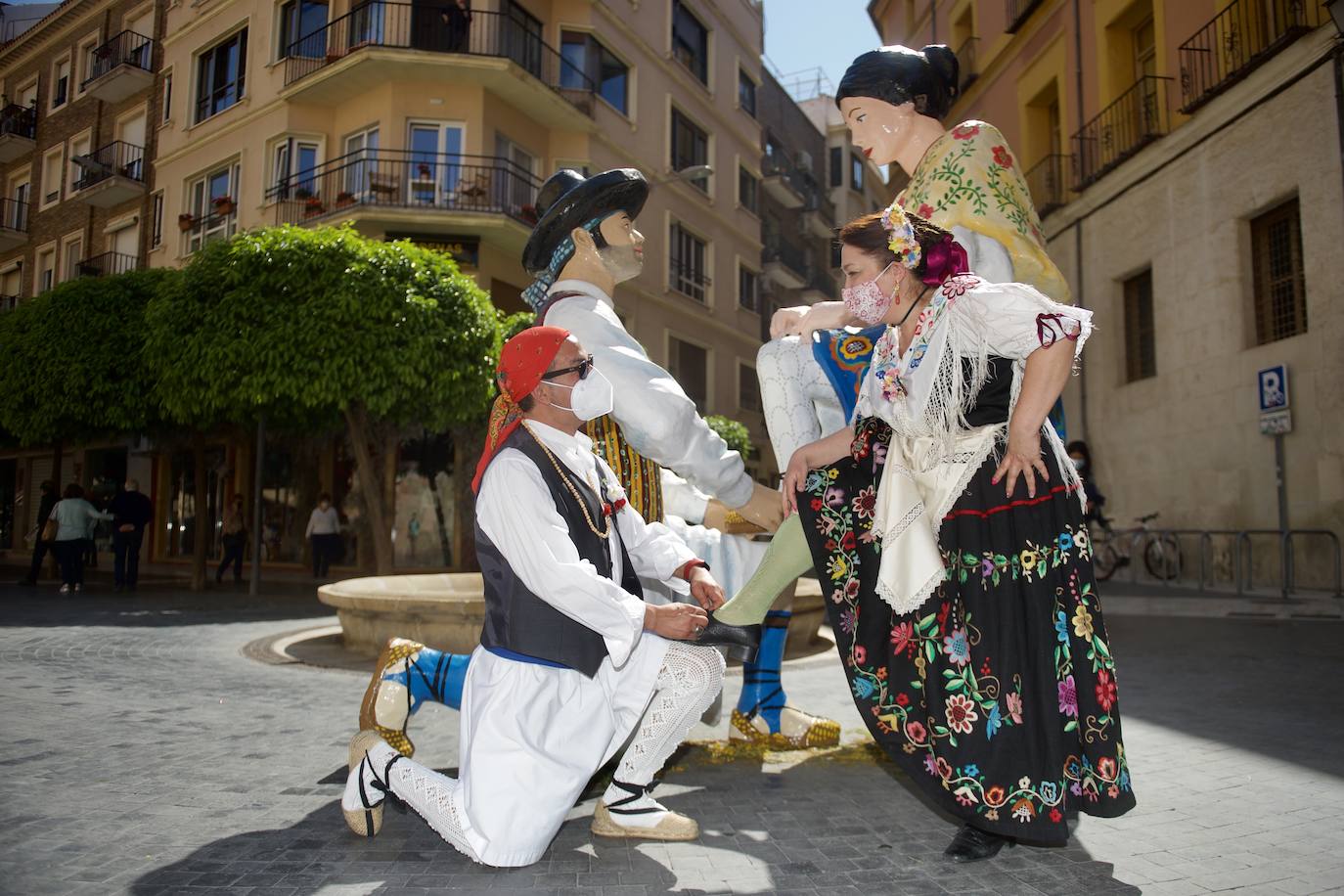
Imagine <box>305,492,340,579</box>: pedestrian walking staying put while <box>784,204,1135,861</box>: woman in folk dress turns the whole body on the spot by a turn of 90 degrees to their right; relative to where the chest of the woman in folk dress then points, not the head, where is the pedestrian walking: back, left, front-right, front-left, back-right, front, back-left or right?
front

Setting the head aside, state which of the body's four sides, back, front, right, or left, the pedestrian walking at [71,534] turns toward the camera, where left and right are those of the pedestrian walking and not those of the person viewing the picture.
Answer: back

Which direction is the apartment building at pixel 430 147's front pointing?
toward the camera

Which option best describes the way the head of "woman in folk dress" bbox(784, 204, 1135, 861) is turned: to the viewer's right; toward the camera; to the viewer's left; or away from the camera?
to the viewer's left

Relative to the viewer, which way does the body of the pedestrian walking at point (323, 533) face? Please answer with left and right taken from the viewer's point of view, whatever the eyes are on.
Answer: facing the viewer

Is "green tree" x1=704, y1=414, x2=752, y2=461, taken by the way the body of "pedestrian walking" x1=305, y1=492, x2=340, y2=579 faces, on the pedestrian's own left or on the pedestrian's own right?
on the pedestrian's own left

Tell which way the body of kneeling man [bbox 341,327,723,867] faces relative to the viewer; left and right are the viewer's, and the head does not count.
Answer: facing to the right of the viewer

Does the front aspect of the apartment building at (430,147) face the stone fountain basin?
yes

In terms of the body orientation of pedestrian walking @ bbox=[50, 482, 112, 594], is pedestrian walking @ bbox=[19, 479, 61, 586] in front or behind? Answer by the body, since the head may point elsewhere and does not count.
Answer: in front

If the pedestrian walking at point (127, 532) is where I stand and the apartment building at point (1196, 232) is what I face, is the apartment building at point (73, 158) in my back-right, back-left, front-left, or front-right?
back-left

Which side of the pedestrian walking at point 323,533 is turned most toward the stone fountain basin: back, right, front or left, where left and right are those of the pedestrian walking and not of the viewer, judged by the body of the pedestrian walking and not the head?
front

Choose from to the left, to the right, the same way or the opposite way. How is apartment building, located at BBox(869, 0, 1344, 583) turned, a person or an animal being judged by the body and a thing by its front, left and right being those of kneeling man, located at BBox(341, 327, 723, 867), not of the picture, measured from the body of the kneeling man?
the opposite way

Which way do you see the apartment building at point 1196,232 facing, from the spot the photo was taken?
facing the viewer and to the left of the viewer

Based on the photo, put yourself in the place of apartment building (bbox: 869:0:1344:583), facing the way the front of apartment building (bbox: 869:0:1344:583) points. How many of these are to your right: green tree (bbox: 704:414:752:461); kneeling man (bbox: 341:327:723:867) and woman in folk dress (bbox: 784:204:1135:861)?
1

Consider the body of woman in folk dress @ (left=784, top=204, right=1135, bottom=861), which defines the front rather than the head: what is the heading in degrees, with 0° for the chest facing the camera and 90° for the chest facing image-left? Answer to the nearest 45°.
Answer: approximately 45°

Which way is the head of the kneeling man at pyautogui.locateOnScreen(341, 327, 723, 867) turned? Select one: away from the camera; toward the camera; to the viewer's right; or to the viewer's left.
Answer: to the viewer's right
